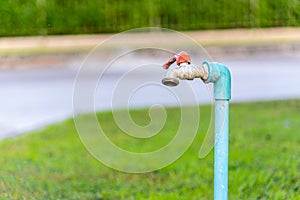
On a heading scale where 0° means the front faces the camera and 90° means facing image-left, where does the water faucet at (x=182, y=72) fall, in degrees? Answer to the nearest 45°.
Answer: approximately 90°
